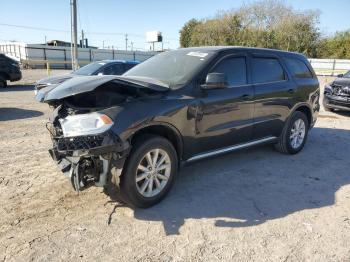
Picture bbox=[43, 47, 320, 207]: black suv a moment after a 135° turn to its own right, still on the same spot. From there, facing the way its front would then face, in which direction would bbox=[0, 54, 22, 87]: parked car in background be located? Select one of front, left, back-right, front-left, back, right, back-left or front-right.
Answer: front-left

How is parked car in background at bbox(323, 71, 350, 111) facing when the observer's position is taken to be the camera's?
facing the viewer and to the left of the viewer

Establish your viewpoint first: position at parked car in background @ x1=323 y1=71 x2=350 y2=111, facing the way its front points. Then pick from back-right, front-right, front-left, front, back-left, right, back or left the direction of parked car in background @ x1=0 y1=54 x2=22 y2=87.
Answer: front-right

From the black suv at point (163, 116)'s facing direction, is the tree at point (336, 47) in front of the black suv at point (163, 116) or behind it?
behind

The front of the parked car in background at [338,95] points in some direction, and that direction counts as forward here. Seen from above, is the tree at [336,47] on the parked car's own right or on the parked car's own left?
on the parked car's own right

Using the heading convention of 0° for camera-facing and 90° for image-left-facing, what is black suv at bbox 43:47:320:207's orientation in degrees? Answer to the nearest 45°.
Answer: approximately 45°

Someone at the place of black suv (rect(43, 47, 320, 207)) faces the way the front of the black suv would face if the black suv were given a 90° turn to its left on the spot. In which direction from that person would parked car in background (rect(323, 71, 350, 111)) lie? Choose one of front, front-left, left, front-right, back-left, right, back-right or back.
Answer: left
